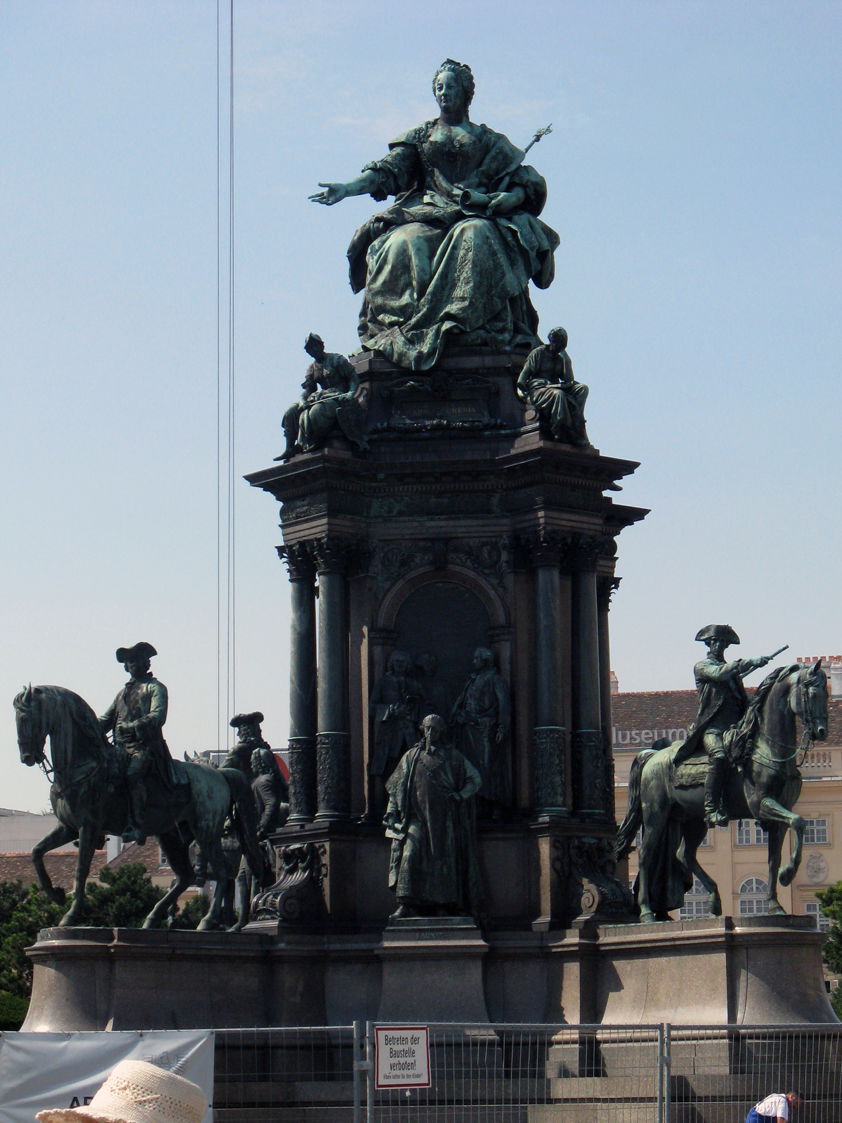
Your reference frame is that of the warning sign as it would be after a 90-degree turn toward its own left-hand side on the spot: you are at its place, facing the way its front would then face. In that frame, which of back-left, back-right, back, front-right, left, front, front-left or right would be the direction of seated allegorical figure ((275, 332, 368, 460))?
left

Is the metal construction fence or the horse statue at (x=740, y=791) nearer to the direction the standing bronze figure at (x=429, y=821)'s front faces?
the metal construction fence

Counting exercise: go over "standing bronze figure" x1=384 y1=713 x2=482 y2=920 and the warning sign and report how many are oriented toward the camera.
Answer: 2

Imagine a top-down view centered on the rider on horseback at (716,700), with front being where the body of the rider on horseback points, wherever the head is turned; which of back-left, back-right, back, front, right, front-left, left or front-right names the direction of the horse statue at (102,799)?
back-right

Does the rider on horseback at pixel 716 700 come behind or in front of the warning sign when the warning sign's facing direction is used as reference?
behind

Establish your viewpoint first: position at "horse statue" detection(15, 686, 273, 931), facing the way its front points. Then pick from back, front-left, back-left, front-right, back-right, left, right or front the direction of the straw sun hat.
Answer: front-left

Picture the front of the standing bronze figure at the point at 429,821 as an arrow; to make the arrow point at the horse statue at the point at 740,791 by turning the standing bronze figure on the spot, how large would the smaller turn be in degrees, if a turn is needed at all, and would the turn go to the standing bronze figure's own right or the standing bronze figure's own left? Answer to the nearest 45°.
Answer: approximately 90° to the standing bronze figure's own left

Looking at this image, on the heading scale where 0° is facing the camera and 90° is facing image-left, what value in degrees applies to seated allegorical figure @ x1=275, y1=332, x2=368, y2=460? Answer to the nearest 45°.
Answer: approximately 45°
